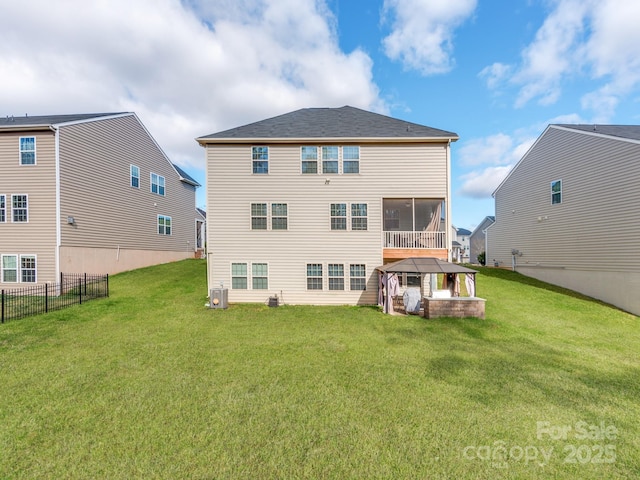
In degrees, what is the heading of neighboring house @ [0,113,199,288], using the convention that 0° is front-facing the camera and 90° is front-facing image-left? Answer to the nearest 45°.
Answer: approximately 180°

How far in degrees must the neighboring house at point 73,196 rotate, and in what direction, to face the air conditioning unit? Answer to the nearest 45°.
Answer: approximately 135° to its right

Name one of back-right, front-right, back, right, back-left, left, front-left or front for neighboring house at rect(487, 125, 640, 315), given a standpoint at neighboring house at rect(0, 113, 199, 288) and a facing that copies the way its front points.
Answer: back-right

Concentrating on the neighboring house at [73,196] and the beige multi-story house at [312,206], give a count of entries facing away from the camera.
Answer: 2

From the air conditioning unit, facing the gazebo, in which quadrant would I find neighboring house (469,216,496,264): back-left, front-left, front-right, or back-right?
front-left

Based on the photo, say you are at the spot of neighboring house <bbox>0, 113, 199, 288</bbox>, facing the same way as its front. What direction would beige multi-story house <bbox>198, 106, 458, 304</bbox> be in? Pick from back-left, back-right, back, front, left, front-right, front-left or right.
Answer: back-right

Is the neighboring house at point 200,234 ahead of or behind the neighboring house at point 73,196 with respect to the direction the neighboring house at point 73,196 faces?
ahead

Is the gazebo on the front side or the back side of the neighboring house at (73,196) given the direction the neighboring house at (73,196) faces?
on the back side

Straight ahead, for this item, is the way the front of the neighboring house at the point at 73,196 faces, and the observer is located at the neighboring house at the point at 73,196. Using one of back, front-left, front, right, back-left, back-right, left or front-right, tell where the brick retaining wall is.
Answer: back-right

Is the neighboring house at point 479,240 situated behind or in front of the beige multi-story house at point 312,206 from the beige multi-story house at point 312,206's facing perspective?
in front

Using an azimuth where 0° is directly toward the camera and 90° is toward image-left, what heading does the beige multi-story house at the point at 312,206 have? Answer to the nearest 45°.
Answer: approximately 180°

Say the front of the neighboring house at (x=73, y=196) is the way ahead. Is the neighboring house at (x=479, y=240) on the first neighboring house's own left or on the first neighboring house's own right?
on the first neighboring house's own right

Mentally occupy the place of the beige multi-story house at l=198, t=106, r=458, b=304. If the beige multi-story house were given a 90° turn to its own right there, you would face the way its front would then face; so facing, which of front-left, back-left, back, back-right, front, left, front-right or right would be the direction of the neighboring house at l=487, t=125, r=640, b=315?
front

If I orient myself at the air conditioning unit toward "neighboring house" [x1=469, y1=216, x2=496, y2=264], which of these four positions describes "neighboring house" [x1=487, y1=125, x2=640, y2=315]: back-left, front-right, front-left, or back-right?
front-right

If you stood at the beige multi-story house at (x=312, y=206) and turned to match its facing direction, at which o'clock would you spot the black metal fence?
The black metal fence is roughly at 9 o'clock from the beige multi-story house.
